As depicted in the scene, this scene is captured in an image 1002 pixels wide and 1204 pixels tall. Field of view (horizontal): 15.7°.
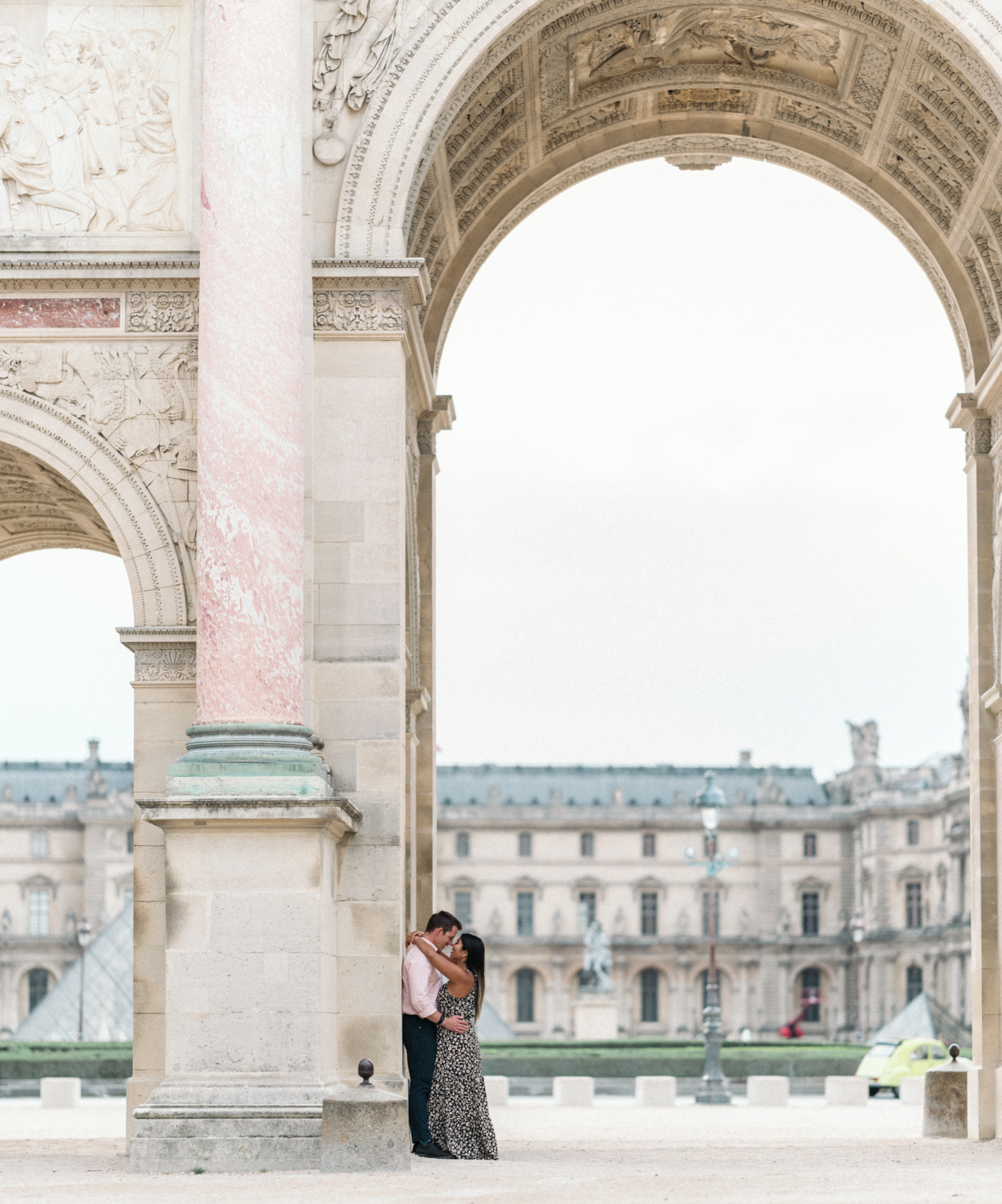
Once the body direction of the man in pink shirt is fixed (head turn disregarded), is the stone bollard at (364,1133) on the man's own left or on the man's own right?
on the man's own right

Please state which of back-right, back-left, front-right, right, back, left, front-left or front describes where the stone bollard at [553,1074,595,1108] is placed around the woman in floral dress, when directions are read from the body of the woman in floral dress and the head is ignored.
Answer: right

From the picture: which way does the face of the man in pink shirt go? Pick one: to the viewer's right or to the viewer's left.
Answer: to the viewer's right

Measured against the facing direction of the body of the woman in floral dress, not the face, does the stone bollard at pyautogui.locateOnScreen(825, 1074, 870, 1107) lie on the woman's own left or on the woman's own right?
on the woman's own right

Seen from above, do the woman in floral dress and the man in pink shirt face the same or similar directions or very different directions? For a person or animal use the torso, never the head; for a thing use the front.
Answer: very different directions

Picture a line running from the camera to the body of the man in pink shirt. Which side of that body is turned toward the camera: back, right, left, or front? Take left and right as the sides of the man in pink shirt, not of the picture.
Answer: right

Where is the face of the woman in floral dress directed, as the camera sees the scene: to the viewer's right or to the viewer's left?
to the viewer's left

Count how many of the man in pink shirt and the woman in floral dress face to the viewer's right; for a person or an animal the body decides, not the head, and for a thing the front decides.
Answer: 1

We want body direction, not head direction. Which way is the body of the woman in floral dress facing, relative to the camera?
to the viewer's left
